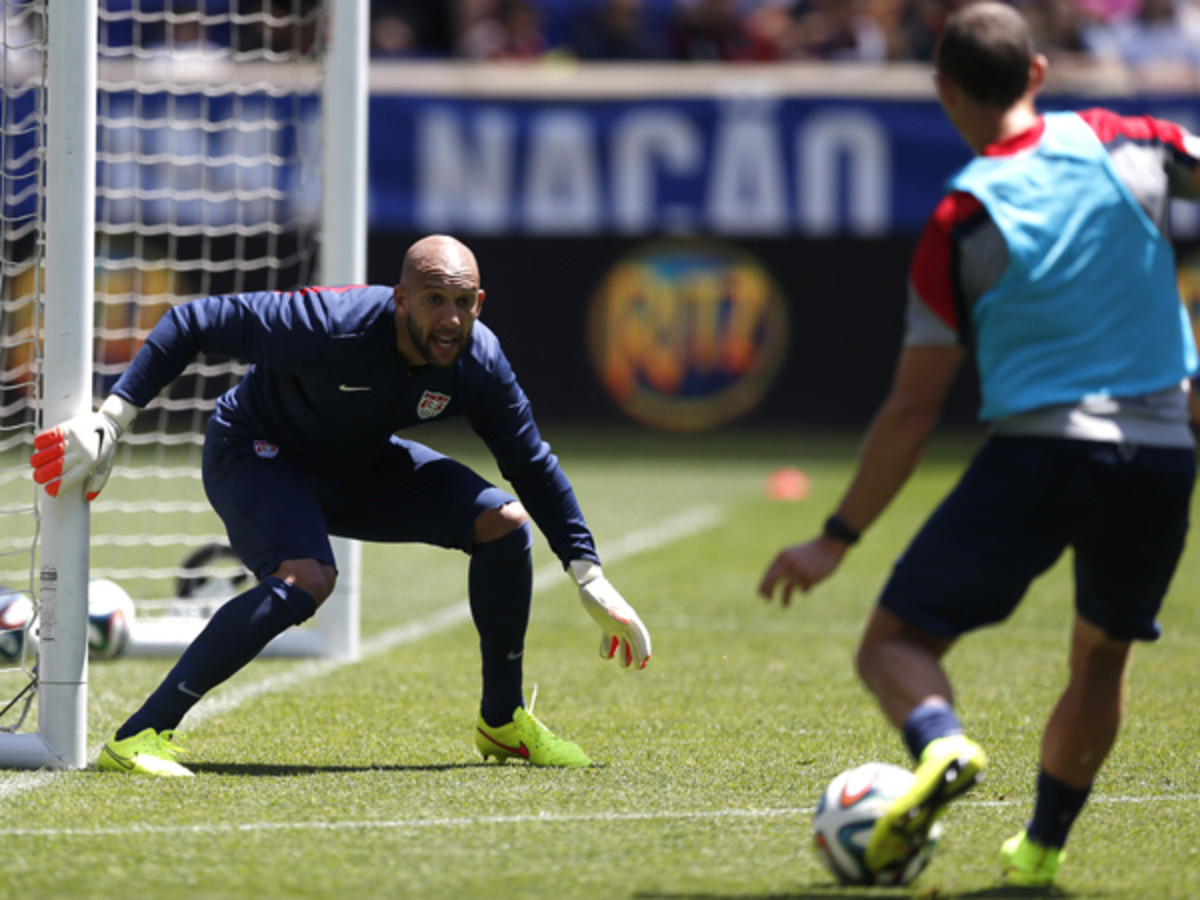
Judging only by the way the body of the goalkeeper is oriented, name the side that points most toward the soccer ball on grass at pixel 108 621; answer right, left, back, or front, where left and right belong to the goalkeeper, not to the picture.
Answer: back

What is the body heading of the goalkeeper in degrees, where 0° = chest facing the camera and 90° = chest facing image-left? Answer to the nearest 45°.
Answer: approximately 315°

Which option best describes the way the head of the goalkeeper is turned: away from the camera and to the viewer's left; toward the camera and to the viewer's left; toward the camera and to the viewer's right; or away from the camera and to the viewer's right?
toward the camera and to the viewer's right

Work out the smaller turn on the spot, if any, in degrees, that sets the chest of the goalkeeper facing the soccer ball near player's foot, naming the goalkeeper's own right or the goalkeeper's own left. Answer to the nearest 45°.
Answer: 0° — they already face it

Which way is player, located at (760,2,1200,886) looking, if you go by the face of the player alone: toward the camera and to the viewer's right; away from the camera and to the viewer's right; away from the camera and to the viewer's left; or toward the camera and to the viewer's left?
away from the camera and to the viewer's left

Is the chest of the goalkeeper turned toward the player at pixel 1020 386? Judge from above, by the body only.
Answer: yes
